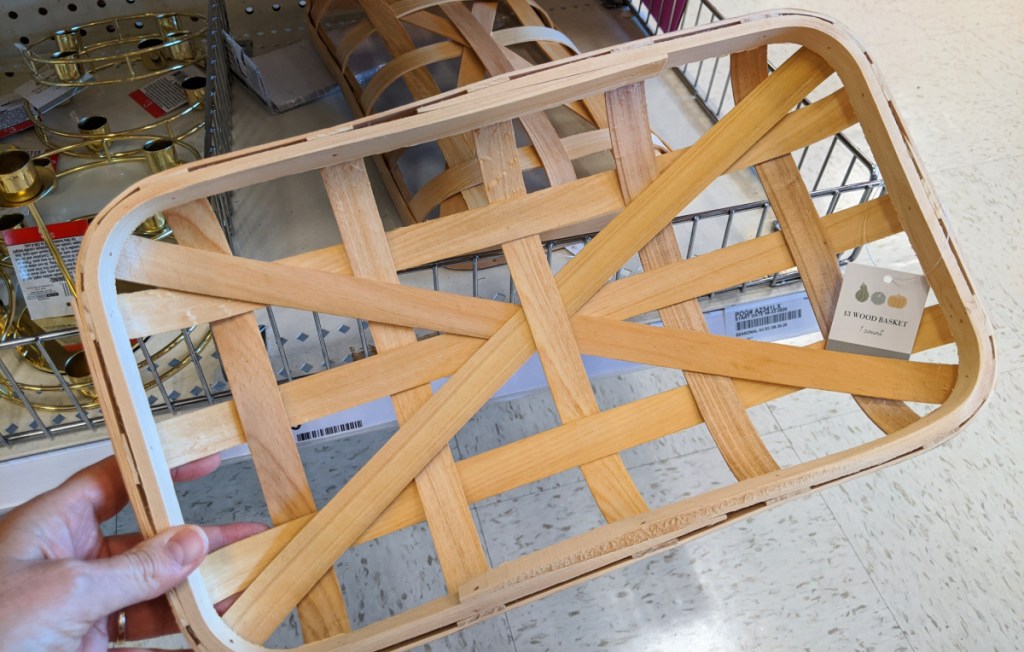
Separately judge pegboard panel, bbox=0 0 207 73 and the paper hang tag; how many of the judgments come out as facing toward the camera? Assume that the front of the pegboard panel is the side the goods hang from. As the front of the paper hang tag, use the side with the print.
2

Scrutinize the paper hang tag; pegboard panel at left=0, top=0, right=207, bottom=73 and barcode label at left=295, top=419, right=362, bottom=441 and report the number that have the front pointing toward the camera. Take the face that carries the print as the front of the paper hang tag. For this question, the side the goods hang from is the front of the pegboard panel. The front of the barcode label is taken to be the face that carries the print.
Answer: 3
